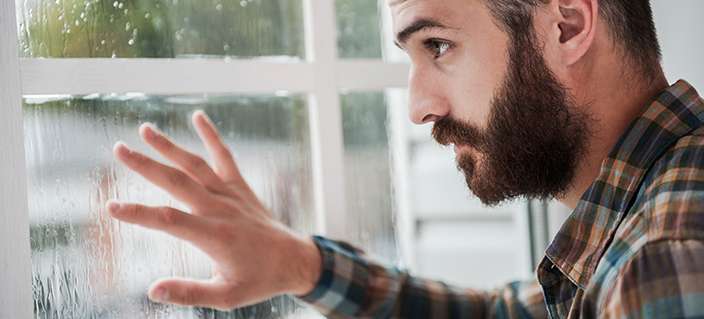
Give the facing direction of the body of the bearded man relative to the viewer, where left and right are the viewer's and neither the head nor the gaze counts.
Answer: facing to the left of the viewer

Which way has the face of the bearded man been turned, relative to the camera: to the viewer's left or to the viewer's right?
to the viewer's left
